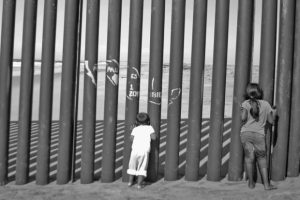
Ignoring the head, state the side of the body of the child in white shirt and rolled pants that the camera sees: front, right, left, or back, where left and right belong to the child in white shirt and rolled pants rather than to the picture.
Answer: back
